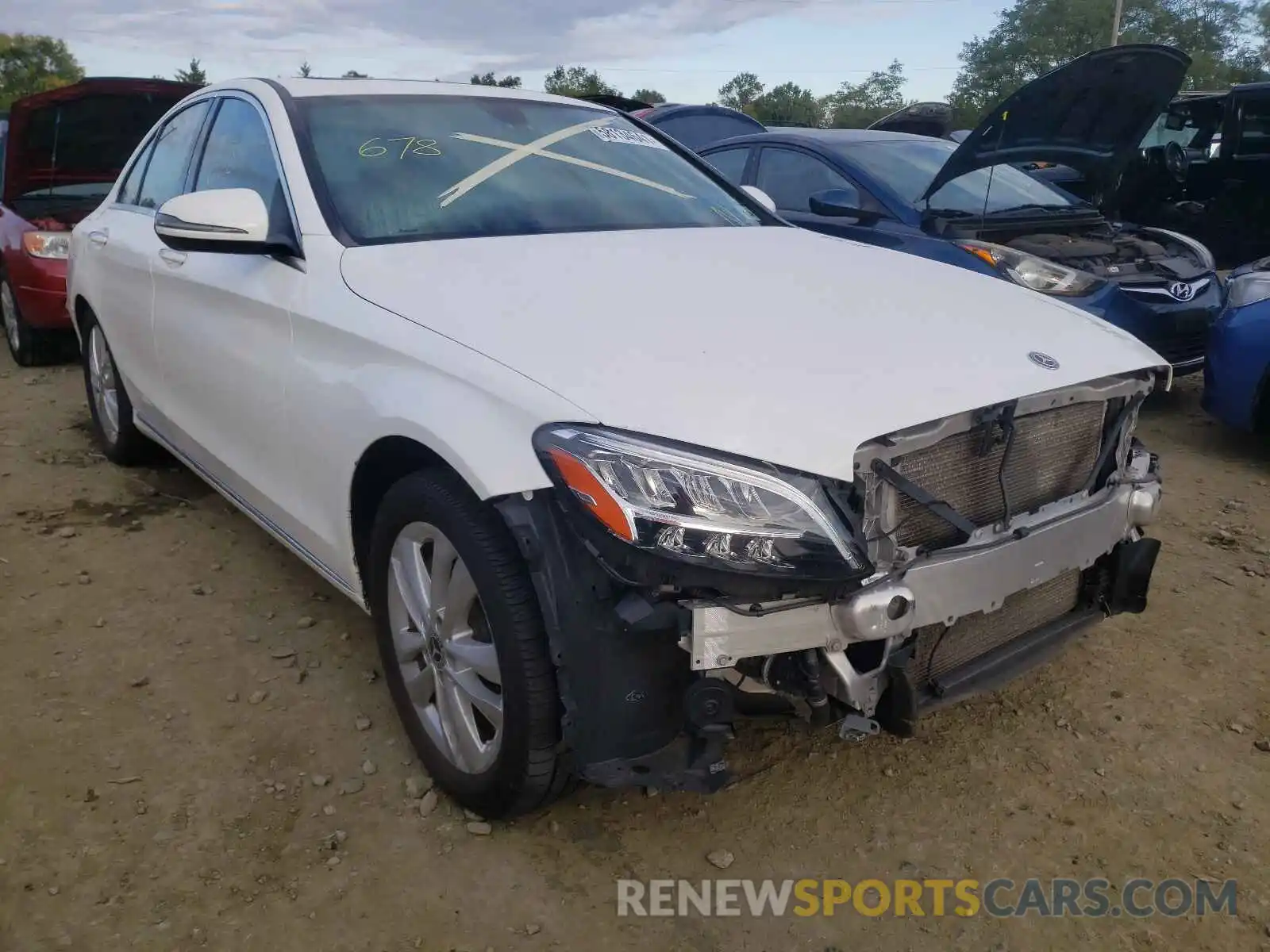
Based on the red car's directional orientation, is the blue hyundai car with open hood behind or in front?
in front

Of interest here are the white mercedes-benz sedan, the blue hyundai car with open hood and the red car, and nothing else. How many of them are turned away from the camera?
0

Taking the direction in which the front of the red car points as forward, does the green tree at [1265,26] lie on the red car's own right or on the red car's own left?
on the red car's own left

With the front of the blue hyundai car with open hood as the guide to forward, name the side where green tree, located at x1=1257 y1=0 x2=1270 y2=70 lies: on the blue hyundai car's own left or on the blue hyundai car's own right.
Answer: on the blue hyundai car's own left

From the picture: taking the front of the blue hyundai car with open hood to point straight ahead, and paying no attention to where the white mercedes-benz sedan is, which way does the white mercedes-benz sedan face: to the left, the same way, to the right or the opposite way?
the same way

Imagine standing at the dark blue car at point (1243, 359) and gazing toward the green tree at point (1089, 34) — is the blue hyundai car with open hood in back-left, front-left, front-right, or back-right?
front-left

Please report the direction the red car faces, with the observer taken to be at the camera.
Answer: facing the viewer and to the right of the viewer

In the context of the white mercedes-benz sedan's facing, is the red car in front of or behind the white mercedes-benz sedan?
behind

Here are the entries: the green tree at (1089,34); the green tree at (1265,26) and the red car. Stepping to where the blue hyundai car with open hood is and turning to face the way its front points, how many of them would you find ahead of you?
0

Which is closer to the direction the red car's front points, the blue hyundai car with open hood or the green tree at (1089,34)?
the blue hyundai car with open hood

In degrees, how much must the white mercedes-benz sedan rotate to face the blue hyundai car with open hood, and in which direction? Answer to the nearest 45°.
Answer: approximately 90° to its left

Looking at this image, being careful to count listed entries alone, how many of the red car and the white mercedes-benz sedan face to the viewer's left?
0

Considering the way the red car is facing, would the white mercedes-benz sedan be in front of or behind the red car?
in front

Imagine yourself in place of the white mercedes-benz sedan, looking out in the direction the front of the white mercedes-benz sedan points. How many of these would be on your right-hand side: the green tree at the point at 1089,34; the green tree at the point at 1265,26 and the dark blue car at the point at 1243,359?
0

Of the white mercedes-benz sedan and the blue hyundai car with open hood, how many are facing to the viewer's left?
0
